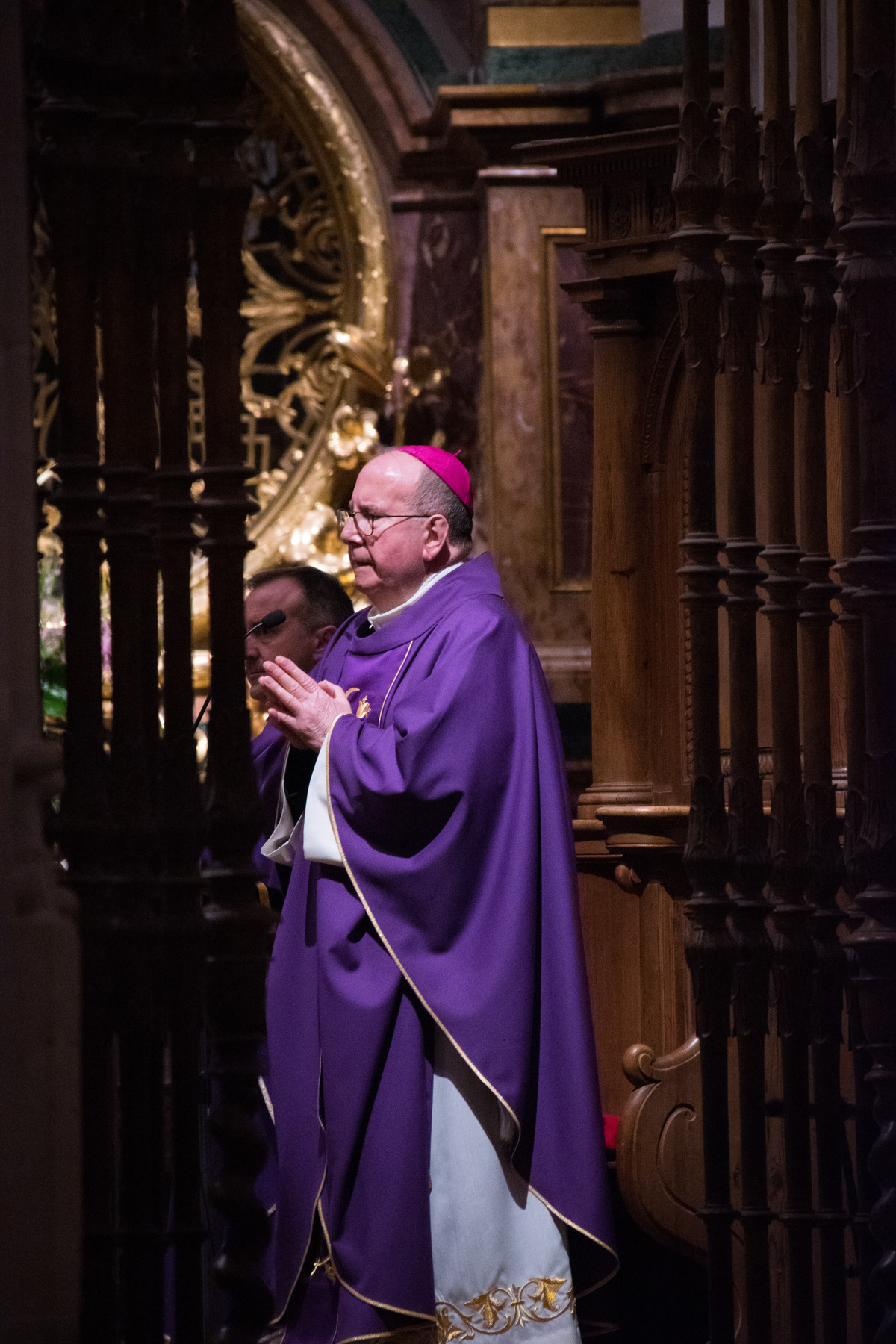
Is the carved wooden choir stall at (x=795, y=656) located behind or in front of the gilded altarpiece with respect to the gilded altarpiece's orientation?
in front

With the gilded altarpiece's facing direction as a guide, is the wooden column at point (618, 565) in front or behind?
in front

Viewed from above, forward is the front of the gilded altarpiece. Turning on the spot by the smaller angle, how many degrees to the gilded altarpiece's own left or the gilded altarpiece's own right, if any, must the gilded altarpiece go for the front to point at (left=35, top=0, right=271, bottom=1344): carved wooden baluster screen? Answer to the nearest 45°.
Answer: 0° — it already faces it

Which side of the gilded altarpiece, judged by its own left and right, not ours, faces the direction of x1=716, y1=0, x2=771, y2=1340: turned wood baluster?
front

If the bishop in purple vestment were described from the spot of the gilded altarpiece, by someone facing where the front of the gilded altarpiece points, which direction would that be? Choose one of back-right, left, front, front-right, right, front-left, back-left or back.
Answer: front

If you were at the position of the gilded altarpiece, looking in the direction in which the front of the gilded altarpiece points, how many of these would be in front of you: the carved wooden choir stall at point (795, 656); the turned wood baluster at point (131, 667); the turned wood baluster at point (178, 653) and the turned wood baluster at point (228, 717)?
4

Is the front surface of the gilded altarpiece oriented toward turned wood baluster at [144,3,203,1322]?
yes

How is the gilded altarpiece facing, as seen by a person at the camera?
facing the viewer

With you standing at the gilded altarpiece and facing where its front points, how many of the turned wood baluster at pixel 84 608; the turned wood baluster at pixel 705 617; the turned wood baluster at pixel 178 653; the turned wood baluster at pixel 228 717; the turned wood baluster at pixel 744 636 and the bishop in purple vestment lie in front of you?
6

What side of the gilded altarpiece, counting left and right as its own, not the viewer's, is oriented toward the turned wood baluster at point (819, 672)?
front
